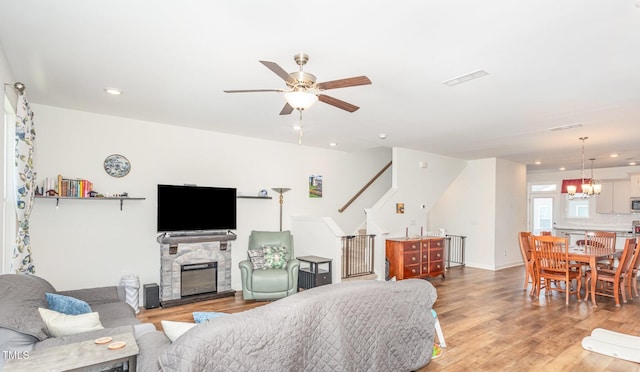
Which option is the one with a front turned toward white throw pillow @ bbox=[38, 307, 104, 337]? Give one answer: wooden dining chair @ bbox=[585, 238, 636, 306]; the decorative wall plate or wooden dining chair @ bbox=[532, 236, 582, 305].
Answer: the decorative wall plate

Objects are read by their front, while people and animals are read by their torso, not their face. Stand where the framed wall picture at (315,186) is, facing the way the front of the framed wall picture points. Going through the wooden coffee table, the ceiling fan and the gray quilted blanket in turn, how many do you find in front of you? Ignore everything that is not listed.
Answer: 3

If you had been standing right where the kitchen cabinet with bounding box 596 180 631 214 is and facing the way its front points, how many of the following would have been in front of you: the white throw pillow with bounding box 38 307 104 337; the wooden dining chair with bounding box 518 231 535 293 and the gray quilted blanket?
3

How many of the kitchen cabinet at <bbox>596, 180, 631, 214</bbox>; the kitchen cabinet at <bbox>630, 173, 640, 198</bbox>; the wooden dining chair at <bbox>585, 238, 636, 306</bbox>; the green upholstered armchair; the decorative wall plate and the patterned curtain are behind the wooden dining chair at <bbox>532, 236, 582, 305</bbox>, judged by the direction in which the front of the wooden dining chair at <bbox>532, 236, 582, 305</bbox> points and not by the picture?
3

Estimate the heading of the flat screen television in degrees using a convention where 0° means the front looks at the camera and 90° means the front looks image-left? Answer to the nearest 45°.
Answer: approximately 0°

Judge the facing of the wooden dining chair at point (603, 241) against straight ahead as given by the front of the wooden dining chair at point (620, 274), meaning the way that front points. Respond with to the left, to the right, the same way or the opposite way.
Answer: to the left

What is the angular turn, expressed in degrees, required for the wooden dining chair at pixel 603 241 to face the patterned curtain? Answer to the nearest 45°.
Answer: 0° — it already faces it

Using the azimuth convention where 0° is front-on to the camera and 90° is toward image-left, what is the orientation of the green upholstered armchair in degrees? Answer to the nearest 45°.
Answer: approximately 0°

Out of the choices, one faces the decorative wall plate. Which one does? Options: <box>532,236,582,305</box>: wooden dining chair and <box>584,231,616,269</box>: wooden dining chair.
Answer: <box>584,231,616,269</box>: wooden dining chair

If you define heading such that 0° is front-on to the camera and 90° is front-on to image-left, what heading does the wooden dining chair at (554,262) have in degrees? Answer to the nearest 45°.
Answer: approximately 225°

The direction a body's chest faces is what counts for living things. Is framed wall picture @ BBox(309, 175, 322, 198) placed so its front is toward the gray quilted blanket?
yes

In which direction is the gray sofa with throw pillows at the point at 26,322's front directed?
to the viewer's right

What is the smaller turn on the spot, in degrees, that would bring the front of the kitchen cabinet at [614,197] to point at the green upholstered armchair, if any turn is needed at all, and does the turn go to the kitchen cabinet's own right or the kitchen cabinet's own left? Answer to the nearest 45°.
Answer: approximately 45° to the kitchen cabinet's own right
